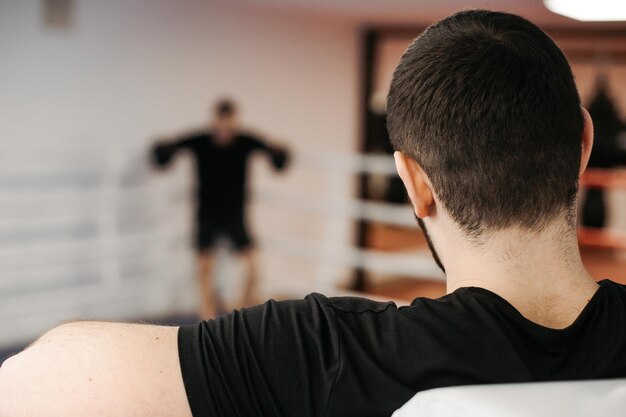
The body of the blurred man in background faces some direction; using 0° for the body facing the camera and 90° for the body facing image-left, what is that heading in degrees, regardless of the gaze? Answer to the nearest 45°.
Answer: approximately 0°

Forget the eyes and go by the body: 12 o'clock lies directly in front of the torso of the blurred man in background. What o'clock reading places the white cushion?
The white cushion is roughly at 12 o'clock from the blurred man in background.

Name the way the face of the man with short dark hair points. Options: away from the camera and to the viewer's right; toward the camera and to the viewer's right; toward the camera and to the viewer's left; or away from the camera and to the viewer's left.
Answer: away from the camera and to the viewer's left
